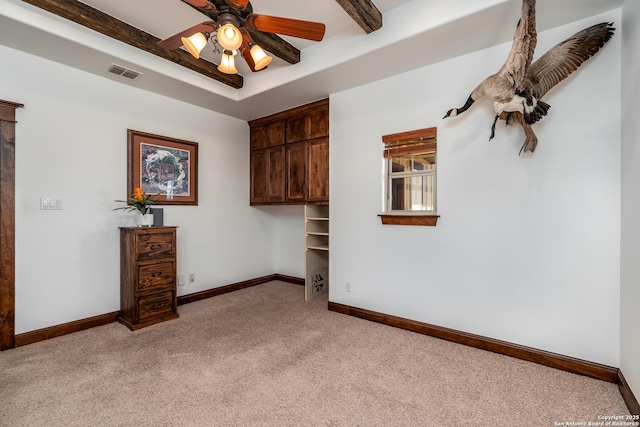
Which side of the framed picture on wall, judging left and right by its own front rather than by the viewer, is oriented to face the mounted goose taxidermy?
front

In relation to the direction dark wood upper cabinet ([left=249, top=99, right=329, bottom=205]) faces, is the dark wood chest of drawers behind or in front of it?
in front

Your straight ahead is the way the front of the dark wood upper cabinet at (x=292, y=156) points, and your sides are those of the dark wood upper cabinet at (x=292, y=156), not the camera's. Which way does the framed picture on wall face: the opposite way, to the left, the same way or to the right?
to the left

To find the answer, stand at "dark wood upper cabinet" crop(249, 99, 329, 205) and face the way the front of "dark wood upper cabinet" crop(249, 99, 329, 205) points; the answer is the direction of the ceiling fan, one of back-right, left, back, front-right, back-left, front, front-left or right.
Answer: front-left

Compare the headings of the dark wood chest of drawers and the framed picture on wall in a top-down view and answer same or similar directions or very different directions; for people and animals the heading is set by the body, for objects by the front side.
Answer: same or similar directions

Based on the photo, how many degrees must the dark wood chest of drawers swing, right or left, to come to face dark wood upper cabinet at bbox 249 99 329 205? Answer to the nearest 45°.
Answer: approximately 45° to its left

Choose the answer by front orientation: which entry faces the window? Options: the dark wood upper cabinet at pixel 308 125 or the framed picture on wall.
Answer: the framed picture on wall

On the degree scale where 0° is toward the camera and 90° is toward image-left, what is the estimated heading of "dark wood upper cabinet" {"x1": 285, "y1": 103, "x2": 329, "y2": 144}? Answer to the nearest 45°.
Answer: approximately 45°

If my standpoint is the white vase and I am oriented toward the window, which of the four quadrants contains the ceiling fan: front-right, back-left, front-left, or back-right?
front-right

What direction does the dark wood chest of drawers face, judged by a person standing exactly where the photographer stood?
facing the viewer and to the right of the viewer

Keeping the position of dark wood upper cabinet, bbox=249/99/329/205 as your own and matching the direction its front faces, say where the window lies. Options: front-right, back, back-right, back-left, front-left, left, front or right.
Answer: left

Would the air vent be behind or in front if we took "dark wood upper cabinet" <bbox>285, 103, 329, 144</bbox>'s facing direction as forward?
in front
